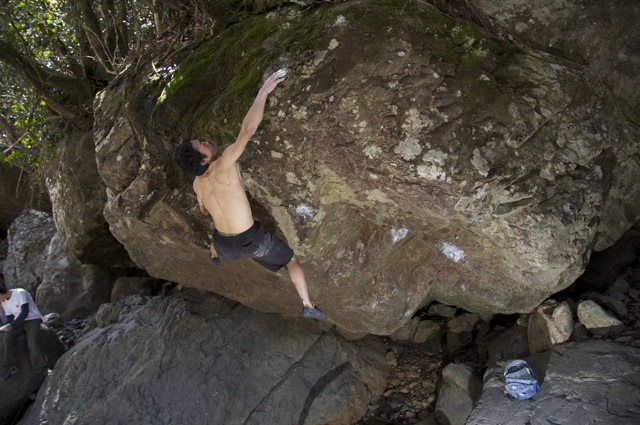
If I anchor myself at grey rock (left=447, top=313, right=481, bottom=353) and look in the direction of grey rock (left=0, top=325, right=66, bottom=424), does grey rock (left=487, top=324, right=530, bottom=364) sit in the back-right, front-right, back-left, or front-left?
back-left

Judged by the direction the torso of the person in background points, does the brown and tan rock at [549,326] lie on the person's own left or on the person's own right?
on the person's own left

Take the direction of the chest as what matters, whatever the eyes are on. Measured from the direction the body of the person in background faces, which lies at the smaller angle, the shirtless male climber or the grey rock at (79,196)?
the shirtless male climber
